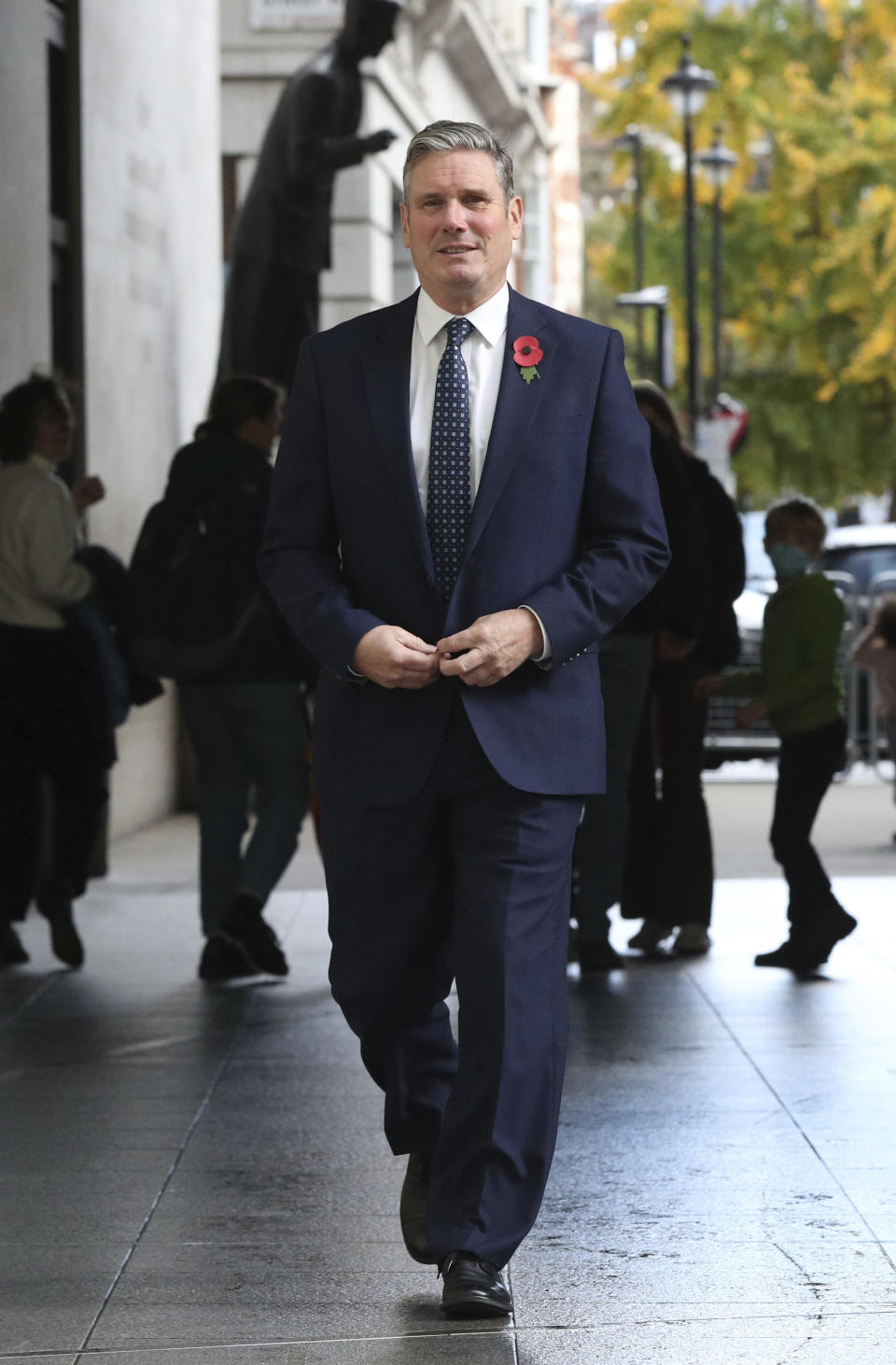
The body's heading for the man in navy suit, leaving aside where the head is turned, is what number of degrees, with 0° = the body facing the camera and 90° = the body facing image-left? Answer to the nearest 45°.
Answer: approximately 0°

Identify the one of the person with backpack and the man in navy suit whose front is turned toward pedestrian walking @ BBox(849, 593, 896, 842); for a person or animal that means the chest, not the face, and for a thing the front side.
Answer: the person with backpack

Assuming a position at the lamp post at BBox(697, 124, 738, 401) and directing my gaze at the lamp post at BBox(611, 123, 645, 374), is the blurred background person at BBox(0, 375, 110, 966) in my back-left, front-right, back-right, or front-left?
back-left

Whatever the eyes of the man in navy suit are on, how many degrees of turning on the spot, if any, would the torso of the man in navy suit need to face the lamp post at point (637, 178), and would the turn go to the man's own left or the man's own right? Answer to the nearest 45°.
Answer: approximately 180°

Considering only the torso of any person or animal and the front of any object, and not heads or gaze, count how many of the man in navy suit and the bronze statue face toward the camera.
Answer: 1

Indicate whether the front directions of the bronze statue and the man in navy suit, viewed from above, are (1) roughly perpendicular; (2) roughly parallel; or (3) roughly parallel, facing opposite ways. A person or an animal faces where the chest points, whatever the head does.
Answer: roughly perpendicular

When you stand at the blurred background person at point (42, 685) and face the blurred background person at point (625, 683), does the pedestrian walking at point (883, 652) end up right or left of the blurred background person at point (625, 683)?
left

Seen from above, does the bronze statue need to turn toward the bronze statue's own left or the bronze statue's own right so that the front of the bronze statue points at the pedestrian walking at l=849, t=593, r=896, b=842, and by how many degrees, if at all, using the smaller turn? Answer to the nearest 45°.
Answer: approximately 45° to the bronze statue's own right

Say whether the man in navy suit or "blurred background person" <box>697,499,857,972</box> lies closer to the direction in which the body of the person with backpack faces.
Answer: the blurred background person

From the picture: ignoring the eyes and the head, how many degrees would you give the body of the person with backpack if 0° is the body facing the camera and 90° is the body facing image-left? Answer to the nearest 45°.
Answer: approximately 225°

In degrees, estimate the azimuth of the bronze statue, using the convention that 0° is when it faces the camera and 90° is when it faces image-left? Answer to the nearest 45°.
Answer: approximately 270°

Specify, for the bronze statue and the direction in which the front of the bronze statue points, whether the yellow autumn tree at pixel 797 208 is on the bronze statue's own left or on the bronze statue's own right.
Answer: on the bronze statue's own left

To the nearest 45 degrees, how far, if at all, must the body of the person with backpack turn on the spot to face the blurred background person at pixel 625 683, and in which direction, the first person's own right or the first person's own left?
approximately 45° to the first person's own right

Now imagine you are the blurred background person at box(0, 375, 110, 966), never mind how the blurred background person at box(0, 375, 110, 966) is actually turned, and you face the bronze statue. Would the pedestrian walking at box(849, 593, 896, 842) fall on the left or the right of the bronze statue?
right
